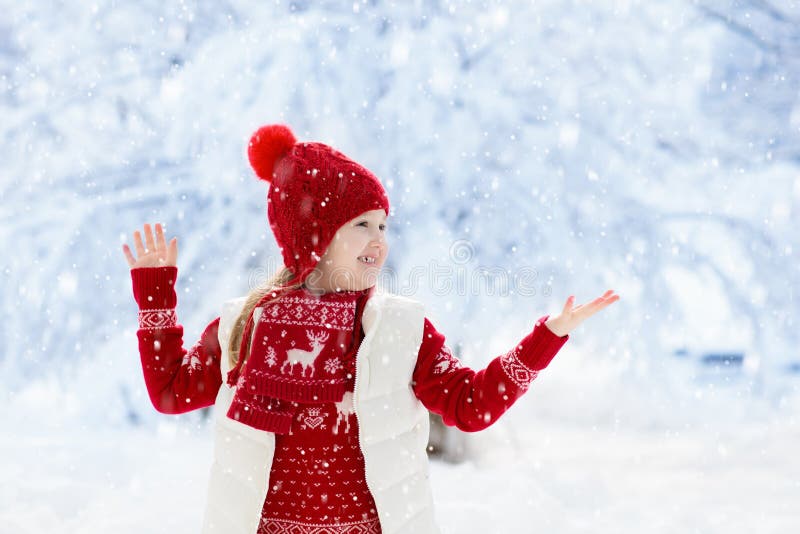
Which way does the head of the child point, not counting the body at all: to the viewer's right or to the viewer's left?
to the viewer's right

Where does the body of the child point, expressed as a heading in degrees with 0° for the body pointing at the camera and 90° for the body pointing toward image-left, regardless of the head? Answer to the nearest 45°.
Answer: approximately 0°
